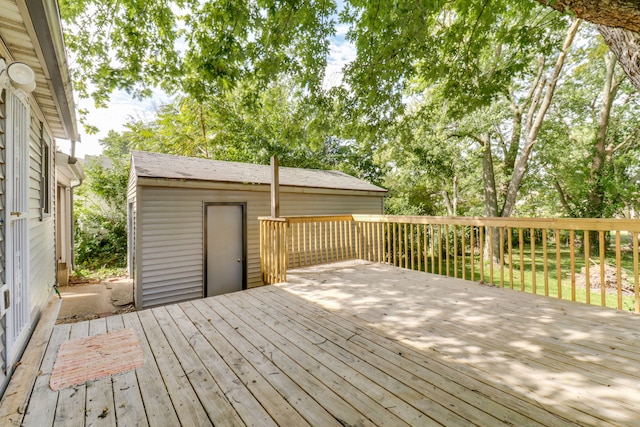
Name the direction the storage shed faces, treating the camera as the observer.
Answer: facing the viewer and to the right of the viewer

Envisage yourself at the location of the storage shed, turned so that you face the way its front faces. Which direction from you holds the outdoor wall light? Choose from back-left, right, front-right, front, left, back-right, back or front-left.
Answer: front-right

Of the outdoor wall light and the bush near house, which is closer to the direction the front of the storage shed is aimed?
the outdoor wall light

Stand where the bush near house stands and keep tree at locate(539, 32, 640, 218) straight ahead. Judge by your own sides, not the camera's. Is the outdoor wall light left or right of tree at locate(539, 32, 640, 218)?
right

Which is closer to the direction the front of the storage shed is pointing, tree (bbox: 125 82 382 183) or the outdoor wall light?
the outdoor wall light

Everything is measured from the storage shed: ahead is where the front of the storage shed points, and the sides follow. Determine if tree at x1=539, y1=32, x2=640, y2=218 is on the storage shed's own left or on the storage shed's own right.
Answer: on the storage shed's own left

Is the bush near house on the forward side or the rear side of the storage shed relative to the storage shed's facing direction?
on the rear side

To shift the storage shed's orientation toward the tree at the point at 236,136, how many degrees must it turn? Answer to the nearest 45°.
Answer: approximately 135° to its left
